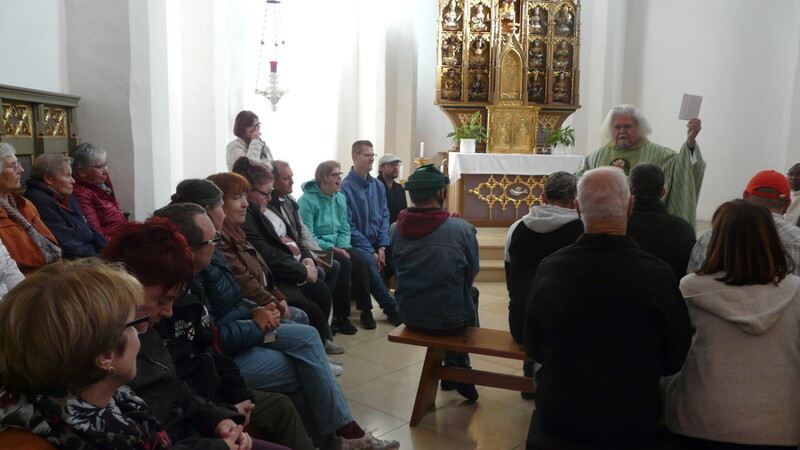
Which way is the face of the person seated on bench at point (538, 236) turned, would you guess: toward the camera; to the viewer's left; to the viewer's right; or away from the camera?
away from the camera

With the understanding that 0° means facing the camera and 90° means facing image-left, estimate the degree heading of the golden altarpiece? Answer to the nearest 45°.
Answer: approximately 0°

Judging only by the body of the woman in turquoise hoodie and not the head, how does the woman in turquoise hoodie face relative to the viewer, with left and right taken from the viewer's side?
facing the viewer and to the right of the viewer

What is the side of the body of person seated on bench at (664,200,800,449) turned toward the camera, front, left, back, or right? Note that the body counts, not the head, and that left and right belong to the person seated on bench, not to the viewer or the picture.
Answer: back

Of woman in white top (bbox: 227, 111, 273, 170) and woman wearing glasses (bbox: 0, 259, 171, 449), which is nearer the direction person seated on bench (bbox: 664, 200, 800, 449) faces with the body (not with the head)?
the woman in white top

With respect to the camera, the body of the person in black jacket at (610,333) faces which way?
away from the camera

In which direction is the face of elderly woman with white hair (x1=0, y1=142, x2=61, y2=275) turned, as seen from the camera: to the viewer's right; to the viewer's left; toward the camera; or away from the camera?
to the viewer's right

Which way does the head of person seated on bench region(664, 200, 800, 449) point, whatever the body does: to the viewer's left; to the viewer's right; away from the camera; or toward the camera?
away from the camera

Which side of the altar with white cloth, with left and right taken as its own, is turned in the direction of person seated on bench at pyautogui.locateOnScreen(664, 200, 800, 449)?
front

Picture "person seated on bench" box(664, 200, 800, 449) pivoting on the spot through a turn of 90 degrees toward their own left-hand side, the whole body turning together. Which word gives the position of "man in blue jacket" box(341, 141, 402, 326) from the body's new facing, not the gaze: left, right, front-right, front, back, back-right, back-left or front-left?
front-right

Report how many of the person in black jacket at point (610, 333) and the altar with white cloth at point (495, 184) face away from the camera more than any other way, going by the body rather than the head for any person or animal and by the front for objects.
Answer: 1

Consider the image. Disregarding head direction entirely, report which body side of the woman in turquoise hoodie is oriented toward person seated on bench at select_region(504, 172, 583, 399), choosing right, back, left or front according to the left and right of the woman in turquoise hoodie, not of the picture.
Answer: front

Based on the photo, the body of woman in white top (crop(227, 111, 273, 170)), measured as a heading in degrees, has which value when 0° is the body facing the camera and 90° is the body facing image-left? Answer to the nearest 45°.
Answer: approximately 315°
